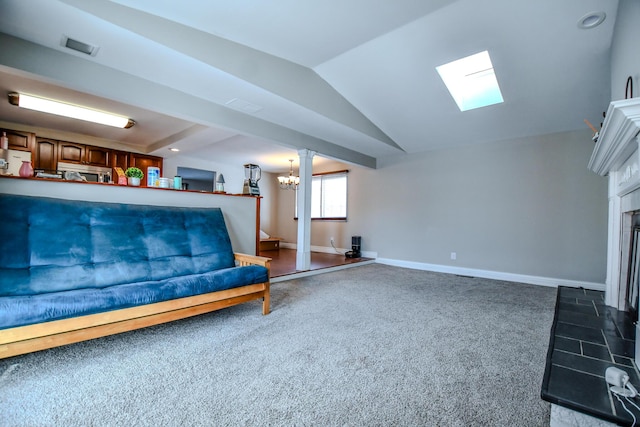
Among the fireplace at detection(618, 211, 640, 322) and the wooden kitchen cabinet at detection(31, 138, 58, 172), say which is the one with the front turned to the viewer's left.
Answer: the fireplace

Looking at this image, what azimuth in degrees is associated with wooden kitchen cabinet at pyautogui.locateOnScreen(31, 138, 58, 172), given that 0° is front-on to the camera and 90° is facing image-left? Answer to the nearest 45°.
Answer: approximately 0°

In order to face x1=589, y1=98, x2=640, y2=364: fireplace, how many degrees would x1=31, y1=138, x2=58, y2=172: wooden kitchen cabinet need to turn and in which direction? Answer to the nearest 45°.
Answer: approximately 45° to its left

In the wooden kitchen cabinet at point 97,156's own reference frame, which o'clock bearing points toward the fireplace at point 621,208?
The fireplace is roughly at 11 o'clock from the wooden kitchen cabinet.

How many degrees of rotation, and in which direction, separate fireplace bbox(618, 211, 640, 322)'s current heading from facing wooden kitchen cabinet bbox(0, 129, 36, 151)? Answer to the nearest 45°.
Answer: approximately 45° to its left

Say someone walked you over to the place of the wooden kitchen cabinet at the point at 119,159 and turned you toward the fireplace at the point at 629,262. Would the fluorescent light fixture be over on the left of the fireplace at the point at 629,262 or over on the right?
right

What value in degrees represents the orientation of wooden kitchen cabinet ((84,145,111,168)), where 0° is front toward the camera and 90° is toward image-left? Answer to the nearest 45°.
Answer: approximately 0°

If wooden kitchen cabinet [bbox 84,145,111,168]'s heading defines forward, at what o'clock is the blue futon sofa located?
The blue futon sofa is roughly at 12 o'clock from the wooden kitchen cabinet.
